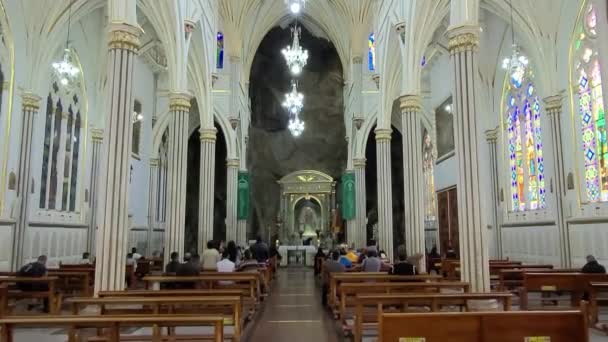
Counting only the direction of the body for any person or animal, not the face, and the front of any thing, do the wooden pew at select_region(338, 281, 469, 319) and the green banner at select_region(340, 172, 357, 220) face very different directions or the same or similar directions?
very different directions

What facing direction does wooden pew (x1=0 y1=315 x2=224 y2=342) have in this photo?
away from the camera

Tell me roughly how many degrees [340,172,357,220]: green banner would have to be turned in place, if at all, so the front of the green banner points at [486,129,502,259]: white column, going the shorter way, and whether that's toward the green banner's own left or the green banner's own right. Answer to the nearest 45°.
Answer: approximately 45° to the green banner's own left

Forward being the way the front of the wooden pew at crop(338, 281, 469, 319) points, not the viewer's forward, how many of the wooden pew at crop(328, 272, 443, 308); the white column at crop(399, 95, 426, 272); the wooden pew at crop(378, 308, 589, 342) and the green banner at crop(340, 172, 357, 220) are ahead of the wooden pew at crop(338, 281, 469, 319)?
3

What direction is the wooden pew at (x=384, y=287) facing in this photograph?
away from the camera

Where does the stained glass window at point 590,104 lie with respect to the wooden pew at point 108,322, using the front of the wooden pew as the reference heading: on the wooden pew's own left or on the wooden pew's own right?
on the wooden pew's own right

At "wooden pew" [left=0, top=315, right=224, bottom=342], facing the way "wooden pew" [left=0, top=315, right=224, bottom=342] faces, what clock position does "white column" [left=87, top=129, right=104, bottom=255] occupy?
The white column is roughly at 12 o'clock from the wooden pew.

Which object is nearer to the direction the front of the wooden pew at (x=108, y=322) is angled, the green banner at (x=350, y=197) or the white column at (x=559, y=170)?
the green banner

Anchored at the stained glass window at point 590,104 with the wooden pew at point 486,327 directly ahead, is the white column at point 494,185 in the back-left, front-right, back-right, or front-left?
back-right

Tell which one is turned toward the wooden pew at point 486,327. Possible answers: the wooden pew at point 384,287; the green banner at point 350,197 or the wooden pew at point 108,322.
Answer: the green banner

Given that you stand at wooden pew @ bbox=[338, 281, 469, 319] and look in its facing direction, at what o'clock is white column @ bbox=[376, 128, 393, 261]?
The white column is roughly at 12 o'clock from the wooden pew.

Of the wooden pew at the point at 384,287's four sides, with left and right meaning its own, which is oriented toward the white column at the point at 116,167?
left

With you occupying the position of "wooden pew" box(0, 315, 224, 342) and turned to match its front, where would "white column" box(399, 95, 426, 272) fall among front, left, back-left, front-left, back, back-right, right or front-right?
front-right

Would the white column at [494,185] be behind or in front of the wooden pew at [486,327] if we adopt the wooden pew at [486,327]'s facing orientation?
in front

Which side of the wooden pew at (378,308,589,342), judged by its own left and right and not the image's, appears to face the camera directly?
back

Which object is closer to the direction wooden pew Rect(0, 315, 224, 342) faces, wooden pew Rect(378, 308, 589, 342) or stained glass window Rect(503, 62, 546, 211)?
the stained glass window

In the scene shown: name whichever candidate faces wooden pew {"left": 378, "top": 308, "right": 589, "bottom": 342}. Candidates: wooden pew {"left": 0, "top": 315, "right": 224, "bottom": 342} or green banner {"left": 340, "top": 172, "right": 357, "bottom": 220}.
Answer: the green banner
